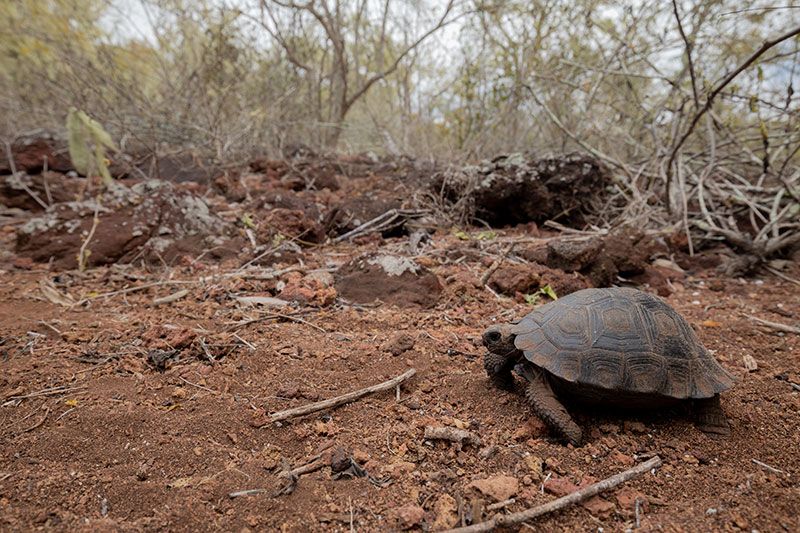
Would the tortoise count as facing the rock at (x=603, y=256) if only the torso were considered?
no

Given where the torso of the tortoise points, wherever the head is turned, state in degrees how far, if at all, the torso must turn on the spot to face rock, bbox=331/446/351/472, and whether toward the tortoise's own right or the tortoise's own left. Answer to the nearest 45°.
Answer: approximately 45° to the tortoise's own left

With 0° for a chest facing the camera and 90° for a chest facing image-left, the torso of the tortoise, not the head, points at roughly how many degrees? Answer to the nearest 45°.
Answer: approximately 90°

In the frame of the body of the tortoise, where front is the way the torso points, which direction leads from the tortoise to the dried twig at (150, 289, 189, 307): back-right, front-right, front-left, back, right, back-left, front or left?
front

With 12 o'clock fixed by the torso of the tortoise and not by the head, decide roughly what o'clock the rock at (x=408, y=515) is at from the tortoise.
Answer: The rock is roughly at 10 o'clock from the tortoise.

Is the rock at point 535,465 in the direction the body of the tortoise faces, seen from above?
no

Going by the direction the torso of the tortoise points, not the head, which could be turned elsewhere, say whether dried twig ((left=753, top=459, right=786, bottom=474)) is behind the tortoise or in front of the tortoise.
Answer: behind

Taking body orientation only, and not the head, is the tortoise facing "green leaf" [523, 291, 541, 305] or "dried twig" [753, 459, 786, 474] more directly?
the green leaf

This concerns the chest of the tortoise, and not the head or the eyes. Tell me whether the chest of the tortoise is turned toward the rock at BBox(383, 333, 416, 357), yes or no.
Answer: no

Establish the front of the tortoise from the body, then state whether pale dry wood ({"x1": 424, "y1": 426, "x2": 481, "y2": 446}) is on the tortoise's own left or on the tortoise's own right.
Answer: on the tortoise's own left

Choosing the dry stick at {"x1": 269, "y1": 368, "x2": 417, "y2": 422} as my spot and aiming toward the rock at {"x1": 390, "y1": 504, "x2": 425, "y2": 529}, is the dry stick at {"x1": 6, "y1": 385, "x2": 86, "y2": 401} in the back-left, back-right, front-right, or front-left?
back-right

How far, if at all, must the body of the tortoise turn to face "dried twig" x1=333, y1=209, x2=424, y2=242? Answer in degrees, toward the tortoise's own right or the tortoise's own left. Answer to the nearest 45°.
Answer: approximately 45° to the tortoise's own right

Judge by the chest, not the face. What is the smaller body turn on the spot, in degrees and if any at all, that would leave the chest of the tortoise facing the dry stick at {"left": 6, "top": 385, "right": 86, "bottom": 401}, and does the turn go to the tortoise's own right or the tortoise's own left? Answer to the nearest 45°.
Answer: approximately 45° to the tortoise's own left

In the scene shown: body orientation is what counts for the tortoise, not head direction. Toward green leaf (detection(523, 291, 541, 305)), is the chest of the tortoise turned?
no
